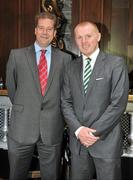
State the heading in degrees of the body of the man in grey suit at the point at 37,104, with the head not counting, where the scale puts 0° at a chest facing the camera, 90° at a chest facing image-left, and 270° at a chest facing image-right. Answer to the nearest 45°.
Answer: approximately 0°
